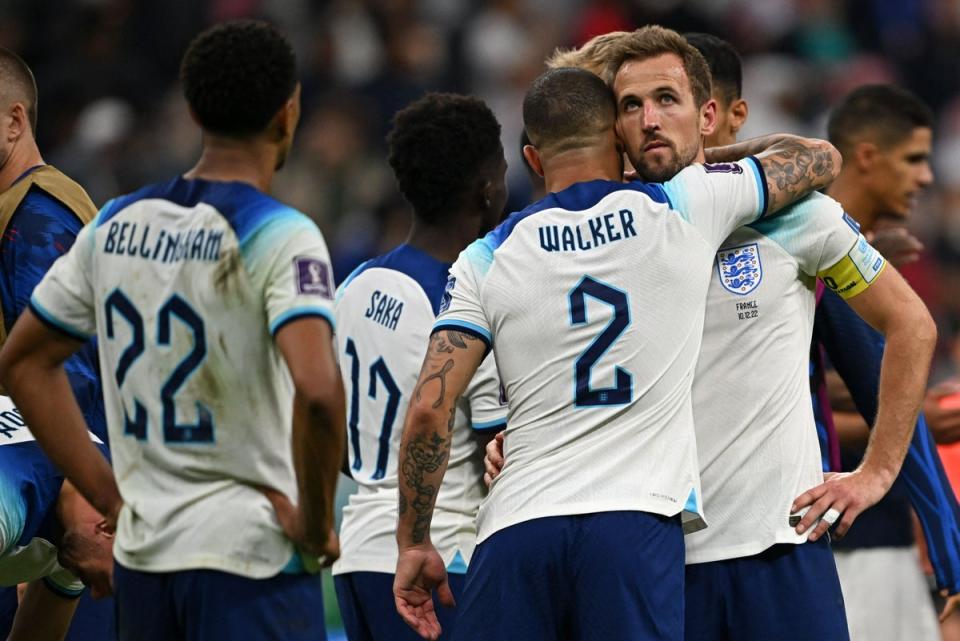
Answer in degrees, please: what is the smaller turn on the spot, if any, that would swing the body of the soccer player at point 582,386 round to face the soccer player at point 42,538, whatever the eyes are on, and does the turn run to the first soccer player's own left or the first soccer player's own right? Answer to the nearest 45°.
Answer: approximately 90° to the first soccer player's own left

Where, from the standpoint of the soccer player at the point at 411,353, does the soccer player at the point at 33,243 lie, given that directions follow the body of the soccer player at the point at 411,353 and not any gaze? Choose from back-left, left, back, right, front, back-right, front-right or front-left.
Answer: back-left

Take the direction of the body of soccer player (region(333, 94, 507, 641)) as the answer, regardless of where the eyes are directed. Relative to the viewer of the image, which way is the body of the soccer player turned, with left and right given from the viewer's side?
facing away from the viewer and to the right of the viewer

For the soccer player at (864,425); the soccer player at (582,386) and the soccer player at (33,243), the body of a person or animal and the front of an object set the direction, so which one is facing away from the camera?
the soccer player at (582,386)

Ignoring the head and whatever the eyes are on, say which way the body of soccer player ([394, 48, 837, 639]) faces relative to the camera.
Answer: away from the camera

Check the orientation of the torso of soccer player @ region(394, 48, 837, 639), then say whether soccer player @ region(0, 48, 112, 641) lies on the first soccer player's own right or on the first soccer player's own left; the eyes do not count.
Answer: on the first soccer player's own left

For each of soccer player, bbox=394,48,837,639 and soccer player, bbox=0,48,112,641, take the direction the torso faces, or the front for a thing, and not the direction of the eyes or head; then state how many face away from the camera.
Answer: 1
